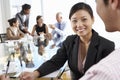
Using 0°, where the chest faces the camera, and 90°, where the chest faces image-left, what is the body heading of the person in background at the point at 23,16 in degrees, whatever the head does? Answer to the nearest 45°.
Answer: approximately 315°

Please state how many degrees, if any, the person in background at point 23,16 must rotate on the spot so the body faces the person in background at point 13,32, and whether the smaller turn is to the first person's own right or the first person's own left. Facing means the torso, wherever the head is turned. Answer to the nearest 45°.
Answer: approximately 45° to the first person's own right
